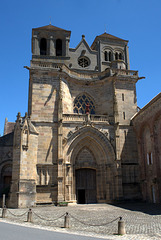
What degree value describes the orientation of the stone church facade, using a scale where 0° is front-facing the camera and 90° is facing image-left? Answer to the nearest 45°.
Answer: approximately 0°

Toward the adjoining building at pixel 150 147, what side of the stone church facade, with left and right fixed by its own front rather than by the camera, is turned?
left
